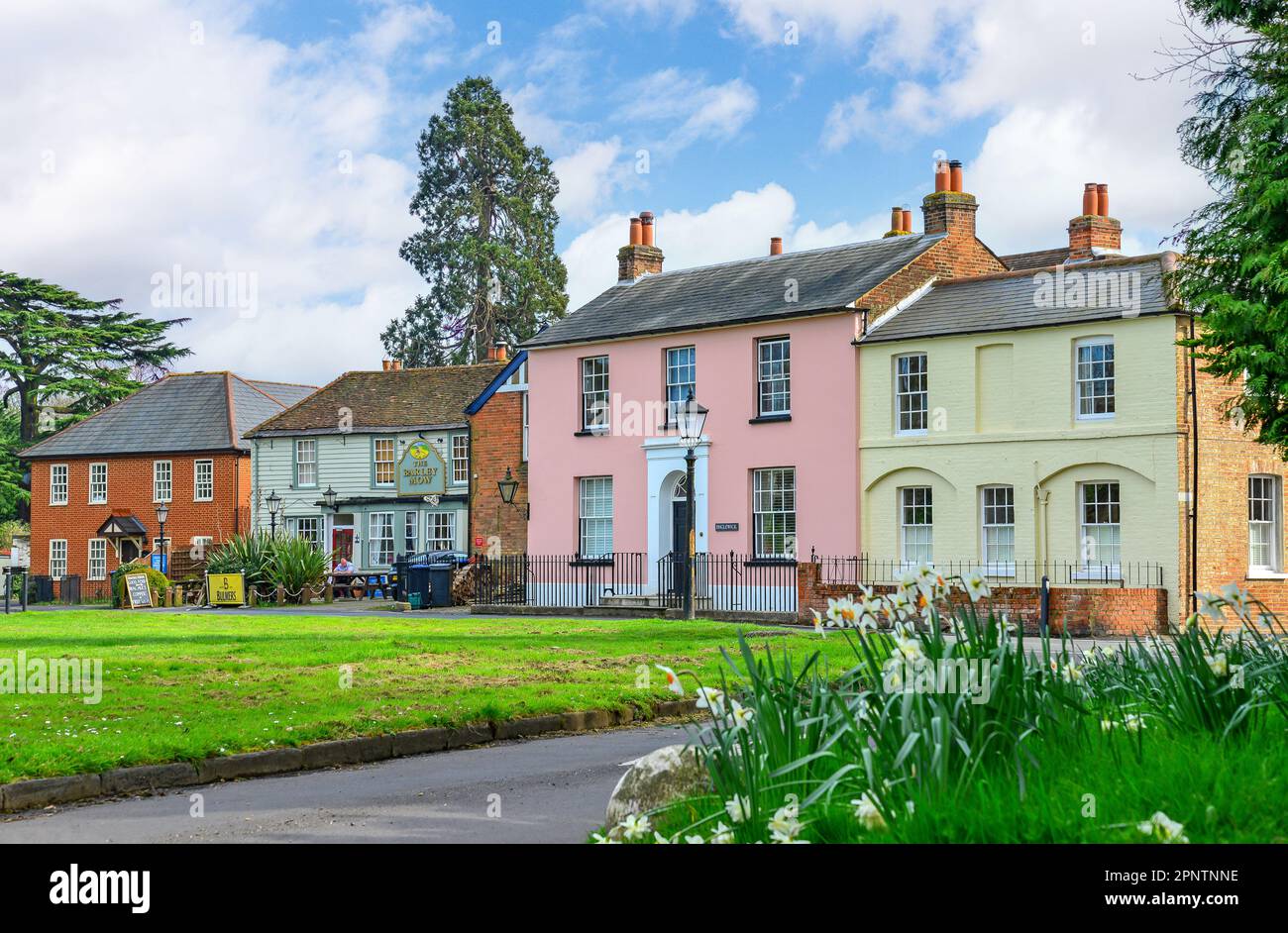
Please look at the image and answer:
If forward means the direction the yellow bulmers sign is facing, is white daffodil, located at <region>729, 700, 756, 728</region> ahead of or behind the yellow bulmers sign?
ahead

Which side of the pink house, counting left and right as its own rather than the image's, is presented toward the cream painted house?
left

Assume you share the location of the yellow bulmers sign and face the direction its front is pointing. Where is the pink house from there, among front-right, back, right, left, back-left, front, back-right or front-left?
front-left

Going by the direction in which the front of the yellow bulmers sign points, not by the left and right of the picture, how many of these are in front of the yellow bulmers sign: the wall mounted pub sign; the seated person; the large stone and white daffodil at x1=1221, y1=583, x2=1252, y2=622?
2

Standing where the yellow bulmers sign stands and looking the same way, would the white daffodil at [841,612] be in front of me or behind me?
in front

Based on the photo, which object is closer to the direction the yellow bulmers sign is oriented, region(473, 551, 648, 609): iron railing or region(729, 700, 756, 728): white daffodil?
the white daffodil

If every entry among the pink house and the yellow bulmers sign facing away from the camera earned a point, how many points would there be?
0

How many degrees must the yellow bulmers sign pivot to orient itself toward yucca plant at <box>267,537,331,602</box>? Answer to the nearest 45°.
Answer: approximately 135° to its left

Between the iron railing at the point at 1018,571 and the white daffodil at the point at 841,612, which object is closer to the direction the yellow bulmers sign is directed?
the white daffodil

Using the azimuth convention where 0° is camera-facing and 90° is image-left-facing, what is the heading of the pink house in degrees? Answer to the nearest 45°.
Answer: approximately 45°

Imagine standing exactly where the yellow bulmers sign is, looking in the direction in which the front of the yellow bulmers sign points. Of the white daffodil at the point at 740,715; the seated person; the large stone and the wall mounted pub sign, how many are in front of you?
2
